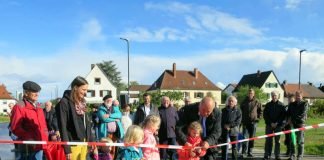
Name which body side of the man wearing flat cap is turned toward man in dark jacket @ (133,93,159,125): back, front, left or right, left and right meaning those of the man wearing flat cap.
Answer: left

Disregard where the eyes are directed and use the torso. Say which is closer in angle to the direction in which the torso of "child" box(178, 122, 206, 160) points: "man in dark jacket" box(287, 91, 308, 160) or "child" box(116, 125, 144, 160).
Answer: the child

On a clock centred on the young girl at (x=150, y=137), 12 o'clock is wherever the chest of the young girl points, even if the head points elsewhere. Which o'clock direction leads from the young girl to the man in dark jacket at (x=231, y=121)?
The man in dark jacket is roughly at 10 o'clock from the young girl.

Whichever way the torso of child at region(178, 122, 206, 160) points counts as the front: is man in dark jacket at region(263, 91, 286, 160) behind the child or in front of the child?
behind

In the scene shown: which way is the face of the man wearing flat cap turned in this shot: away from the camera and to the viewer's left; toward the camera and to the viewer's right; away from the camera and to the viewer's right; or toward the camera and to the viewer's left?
toward the camera and to the viewer's right

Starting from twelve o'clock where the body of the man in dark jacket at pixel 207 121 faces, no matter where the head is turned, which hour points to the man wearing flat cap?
The man wearing flat cap is roughly at 2 o'clock from the man in dark jacket.

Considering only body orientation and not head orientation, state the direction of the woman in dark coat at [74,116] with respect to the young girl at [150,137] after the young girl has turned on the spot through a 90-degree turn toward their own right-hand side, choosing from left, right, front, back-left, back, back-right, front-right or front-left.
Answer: front-right

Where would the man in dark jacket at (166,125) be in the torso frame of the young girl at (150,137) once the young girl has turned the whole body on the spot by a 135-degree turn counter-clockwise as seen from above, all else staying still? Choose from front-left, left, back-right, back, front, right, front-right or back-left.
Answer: front-right

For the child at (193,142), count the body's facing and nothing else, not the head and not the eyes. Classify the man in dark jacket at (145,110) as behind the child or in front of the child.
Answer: behind

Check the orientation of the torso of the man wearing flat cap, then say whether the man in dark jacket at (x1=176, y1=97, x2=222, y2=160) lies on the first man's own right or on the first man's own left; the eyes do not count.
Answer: on the first man's own left

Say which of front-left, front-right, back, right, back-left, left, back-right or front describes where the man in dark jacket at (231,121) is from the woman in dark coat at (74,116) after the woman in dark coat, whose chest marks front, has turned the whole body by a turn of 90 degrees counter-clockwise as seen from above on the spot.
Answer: front
